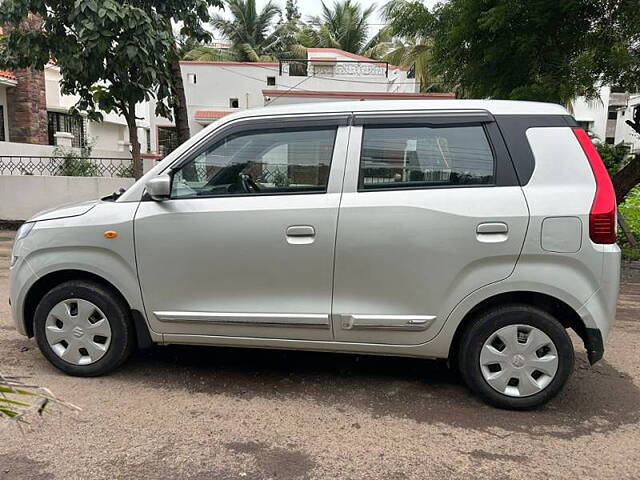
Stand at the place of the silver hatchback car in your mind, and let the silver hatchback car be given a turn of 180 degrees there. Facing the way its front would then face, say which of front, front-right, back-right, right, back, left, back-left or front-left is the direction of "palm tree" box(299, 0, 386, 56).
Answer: left

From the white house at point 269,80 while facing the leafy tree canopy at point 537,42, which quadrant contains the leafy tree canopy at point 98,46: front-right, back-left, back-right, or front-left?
front-right

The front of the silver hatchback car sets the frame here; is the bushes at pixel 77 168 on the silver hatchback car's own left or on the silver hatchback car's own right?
on the silver hatchback car's own right

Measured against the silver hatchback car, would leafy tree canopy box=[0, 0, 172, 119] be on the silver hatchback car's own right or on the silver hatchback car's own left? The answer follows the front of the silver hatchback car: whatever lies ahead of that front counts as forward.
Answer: on the silver hatchback car's own right

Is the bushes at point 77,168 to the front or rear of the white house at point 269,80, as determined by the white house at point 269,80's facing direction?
to the front

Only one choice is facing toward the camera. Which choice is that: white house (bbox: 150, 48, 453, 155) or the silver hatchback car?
the white house

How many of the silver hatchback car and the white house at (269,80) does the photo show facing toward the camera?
1

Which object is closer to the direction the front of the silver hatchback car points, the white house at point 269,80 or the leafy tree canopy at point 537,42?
the white house

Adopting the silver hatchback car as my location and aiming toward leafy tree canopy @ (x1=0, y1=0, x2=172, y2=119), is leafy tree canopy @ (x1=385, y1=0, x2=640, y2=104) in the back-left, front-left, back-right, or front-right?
front-right

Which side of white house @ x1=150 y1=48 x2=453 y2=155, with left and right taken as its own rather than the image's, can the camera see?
front

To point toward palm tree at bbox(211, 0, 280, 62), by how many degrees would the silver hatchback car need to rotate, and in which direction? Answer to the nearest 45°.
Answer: approximately 90° to its right

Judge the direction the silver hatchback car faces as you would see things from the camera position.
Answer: facing to the left of the viewer

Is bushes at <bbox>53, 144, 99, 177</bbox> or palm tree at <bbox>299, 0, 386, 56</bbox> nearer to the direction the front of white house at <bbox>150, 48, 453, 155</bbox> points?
the bushes

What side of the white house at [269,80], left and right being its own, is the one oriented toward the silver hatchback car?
front

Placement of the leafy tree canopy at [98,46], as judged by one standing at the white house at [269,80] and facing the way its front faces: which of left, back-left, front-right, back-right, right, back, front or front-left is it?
front

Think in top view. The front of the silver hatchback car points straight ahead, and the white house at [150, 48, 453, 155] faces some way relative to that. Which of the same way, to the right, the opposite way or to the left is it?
to the left

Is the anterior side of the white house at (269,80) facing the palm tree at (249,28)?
no
